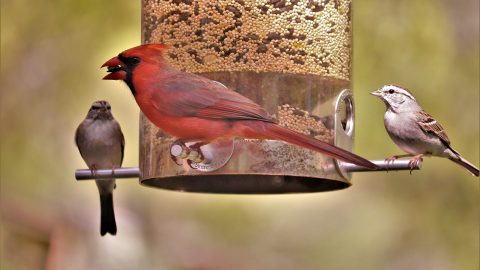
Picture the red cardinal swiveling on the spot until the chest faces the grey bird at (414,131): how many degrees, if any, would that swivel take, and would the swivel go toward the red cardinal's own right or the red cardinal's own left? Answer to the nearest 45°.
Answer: approximately 135° to the red cardinal's own right

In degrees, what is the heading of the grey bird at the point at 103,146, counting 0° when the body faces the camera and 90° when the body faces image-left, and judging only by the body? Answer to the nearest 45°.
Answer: approximately 0°

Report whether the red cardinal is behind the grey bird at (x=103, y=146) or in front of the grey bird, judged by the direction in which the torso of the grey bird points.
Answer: in front

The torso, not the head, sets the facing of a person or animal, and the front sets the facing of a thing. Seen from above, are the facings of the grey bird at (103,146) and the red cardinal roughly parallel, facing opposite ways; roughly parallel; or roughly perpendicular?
roughly perpendicular

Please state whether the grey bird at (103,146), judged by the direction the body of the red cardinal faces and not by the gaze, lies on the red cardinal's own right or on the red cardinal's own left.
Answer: on the red cardinal's own right

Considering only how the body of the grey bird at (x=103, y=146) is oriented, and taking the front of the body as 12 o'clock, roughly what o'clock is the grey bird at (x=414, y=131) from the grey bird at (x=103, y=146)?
the grey bird at (x=414, y=131) is roughly at 10 o'clock from the grey bird at (x=103, y=146).

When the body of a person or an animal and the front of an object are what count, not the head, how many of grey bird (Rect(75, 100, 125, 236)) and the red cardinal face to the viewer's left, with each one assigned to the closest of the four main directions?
1

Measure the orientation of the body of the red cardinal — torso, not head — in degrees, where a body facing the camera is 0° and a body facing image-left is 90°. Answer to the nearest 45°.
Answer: approximately 90°
